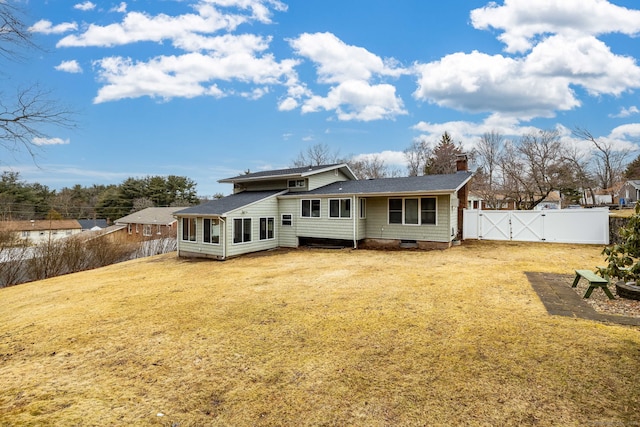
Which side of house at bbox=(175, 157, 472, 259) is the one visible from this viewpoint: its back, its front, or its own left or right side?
back

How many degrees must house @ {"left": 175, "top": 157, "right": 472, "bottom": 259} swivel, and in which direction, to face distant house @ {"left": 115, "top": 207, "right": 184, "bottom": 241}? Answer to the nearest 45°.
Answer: approximately 45° to its left

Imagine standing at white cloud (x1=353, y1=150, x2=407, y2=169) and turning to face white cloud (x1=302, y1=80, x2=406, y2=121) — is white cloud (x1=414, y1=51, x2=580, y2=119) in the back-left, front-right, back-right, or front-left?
front-left

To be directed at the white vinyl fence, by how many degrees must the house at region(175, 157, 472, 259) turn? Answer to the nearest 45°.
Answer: approximately 90° to its right

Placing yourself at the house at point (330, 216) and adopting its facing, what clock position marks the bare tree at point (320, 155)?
The bare tree is roughly at 12 o'clock from the house.

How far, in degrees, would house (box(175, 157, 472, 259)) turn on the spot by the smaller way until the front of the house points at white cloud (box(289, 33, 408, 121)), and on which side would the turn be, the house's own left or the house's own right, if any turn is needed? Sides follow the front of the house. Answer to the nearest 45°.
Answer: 0° — it already faces it

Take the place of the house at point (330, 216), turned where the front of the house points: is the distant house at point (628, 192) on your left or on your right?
on your right

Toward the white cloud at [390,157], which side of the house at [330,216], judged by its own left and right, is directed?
front

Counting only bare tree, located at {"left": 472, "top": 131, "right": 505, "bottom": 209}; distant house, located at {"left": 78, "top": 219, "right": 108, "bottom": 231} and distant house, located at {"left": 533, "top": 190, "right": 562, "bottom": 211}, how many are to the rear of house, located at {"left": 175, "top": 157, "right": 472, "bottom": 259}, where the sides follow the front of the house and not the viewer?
0

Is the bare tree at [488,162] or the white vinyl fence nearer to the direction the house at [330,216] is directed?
the bare tree

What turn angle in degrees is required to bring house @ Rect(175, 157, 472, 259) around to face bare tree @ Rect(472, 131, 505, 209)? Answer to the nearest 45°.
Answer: approximately 45° to its right
